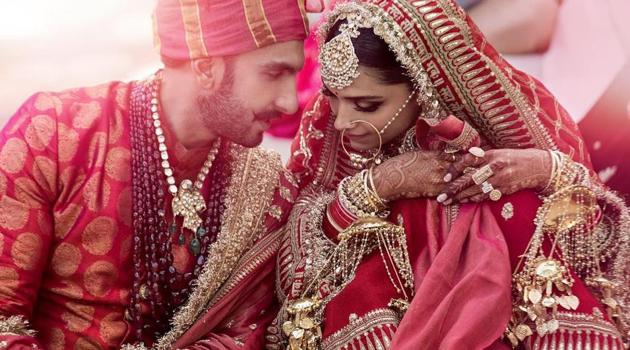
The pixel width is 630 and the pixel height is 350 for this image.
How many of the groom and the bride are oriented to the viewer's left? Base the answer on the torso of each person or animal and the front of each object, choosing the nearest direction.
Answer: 0

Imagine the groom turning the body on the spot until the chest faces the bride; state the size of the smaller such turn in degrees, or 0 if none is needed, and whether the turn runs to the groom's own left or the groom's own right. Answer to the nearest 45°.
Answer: approximately 45° to the groom's own left

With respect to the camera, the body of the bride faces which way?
toward the camera

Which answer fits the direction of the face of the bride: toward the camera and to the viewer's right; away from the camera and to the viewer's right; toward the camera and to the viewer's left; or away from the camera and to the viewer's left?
toward the camera and to the viewer's left

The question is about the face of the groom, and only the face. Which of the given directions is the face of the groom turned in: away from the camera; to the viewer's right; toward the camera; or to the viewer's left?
to the viewer's right

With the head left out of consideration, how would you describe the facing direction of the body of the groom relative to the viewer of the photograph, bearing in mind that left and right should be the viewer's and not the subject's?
facing the viewer and to the right of the viewer

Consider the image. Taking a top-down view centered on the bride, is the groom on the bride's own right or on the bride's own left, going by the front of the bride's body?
on the bride's own right

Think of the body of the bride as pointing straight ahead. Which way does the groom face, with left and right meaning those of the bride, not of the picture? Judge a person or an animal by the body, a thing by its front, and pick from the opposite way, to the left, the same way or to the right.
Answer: to the left
